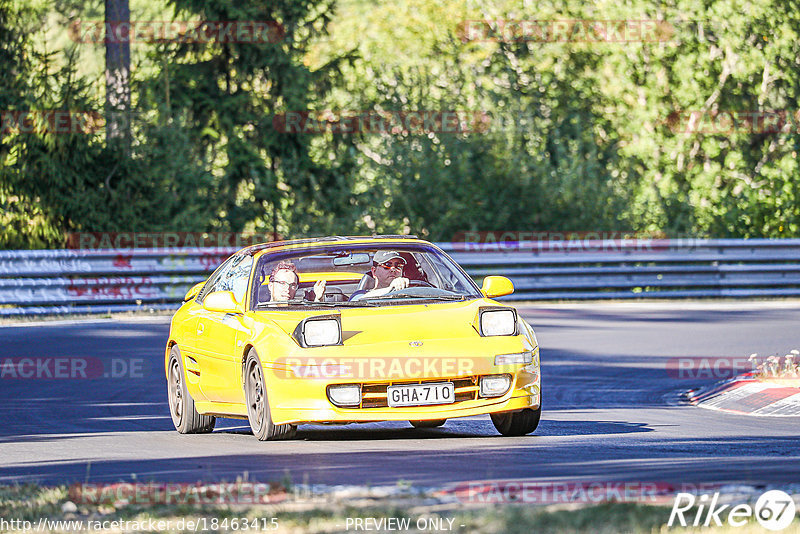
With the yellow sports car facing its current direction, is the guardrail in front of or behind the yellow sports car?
behind

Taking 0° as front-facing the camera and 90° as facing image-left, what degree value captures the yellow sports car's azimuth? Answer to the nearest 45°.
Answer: approximately 0°

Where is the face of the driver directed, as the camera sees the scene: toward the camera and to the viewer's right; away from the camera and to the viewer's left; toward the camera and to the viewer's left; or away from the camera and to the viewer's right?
toward the camera and to the viewer's right
